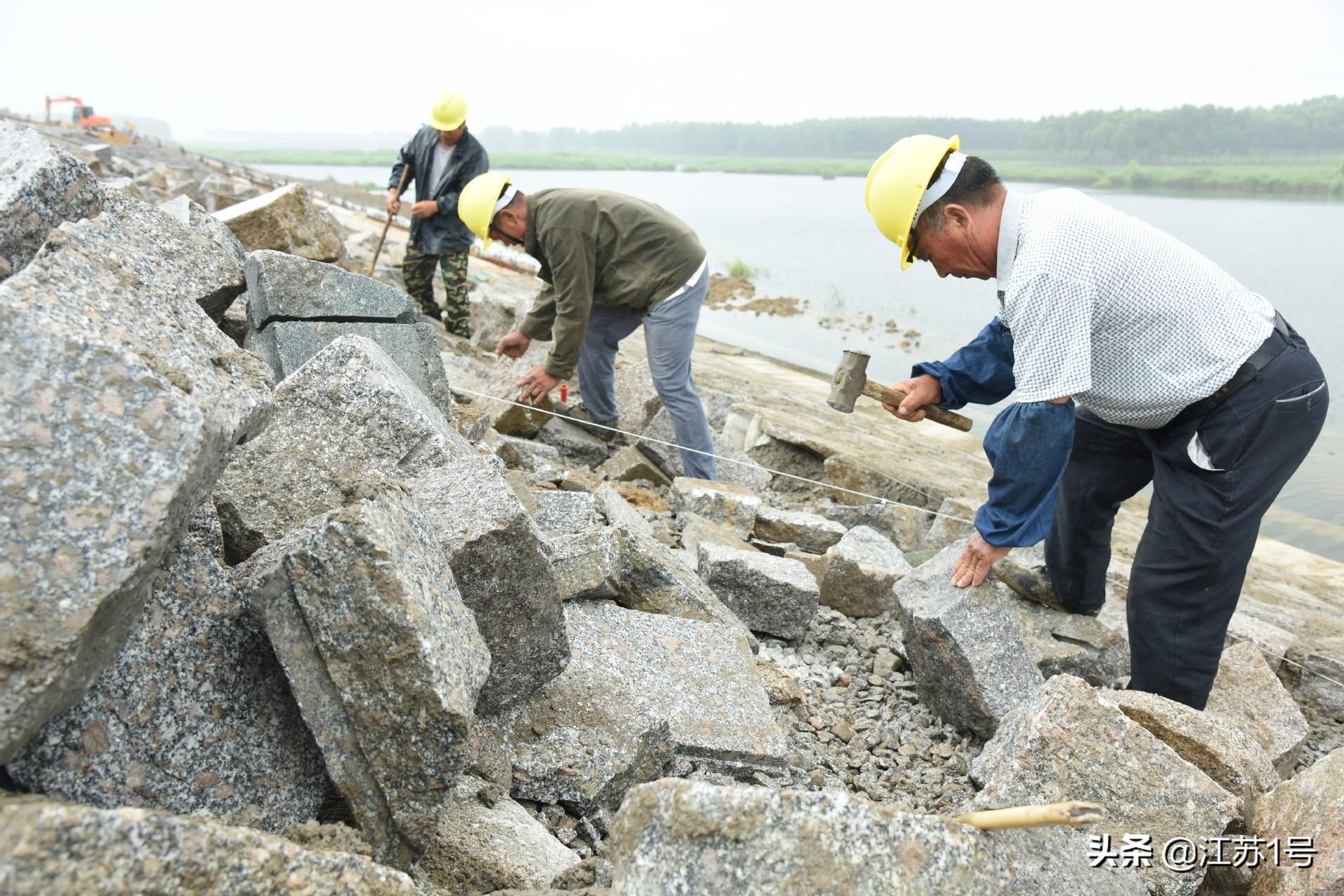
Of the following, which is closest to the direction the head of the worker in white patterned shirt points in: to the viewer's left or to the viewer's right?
to the viewer's left

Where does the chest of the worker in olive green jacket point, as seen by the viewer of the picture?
to the viewer's left

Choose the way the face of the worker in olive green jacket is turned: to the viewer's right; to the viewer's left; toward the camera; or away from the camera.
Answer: to the viewer's left

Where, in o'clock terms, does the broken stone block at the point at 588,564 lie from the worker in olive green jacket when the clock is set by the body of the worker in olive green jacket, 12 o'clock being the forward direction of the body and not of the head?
The broken stone block is roughly at 9 o'clock from the worker in olive green jacket.

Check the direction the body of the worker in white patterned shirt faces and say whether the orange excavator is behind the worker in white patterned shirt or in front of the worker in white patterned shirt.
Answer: in front

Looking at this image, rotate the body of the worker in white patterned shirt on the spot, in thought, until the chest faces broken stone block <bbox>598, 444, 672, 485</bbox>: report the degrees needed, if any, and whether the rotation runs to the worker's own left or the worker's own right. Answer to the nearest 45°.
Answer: approximately 45° to the worker's own right

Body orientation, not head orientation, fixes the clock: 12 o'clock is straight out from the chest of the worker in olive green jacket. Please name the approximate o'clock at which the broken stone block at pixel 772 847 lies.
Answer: The broken stone block is roughly at 9 o'clock from the worker in olive green jacket.

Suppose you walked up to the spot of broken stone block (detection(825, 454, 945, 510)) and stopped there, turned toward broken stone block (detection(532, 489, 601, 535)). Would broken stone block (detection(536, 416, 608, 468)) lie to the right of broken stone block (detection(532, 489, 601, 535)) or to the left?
right

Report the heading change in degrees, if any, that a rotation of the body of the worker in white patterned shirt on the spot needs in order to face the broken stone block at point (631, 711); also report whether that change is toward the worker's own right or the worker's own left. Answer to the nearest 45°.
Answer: approximately 45° to the worker's own left

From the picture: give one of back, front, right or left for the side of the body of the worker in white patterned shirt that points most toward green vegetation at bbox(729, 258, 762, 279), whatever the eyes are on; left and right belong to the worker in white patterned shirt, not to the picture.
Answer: right

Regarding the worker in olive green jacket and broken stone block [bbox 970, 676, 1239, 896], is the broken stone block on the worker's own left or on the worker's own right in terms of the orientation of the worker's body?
on the worker's own left

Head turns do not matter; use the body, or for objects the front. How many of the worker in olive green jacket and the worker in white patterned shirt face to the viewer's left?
2

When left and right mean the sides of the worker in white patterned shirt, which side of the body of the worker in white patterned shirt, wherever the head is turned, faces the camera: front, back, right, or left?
left

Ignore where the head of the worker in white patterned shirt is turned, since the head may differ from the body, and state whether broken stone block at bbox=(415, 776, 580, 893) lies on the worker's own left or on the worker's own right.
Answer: on the worker's own left

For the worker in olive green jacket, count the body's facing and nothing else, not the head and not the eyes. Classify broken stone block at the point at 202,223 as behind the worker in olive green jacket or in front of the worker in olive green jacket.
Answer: in front
